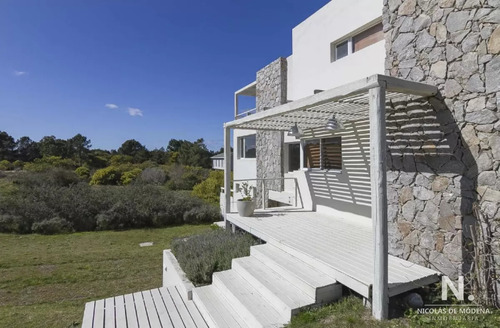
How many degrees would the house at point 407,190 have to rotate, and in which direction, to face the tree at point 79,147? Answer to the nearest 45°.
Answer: approximately 90° to its right

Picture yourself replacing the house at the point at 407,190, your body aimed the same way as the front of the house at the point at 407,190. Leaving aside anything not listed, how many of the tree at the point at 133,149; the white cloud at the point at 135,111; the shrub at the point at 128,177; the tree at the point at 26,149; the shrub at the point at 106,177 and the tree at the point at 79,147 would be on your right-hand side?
6

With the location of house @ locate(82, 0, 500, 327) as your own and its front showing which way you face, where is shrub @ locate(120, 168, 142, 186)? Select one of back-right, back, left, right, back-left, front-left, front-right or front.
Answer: right

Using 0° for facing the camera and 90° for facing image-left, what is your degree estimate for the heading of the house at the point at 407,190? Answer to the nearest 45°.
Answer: approximately 45°

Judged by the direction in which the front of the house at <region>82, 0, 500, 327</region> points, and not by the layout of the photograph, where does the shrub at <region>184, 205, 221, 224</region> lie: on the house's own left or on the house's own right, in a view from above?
on the house's own right

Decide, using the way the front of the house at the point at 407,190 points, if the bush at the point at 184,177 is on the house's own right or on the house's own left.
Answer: on the house's own right

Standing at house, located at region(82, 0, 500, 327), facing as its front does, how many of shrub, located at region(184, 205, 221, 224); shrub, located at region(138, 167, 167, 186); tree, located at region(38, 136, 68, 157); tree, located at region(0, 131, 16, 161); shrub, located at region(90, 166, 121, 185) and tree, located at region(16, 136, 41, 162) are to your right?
6

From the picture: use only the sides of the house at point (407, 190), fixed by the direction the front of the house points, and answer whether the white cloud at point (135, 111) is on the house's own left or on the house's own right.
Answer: on the house's own right

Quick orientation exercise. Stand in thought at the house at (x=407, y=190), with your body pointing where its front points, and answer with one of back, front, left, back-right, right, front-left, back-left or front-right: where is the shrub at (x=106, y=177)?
right

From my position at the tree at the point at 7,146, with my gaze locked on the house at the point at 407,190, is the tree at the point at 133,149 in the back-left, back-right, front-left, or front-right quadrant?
front-left

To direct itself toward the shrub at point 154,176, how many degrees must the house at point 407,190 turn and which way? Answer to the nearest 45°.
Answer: approximately 90° to its right
